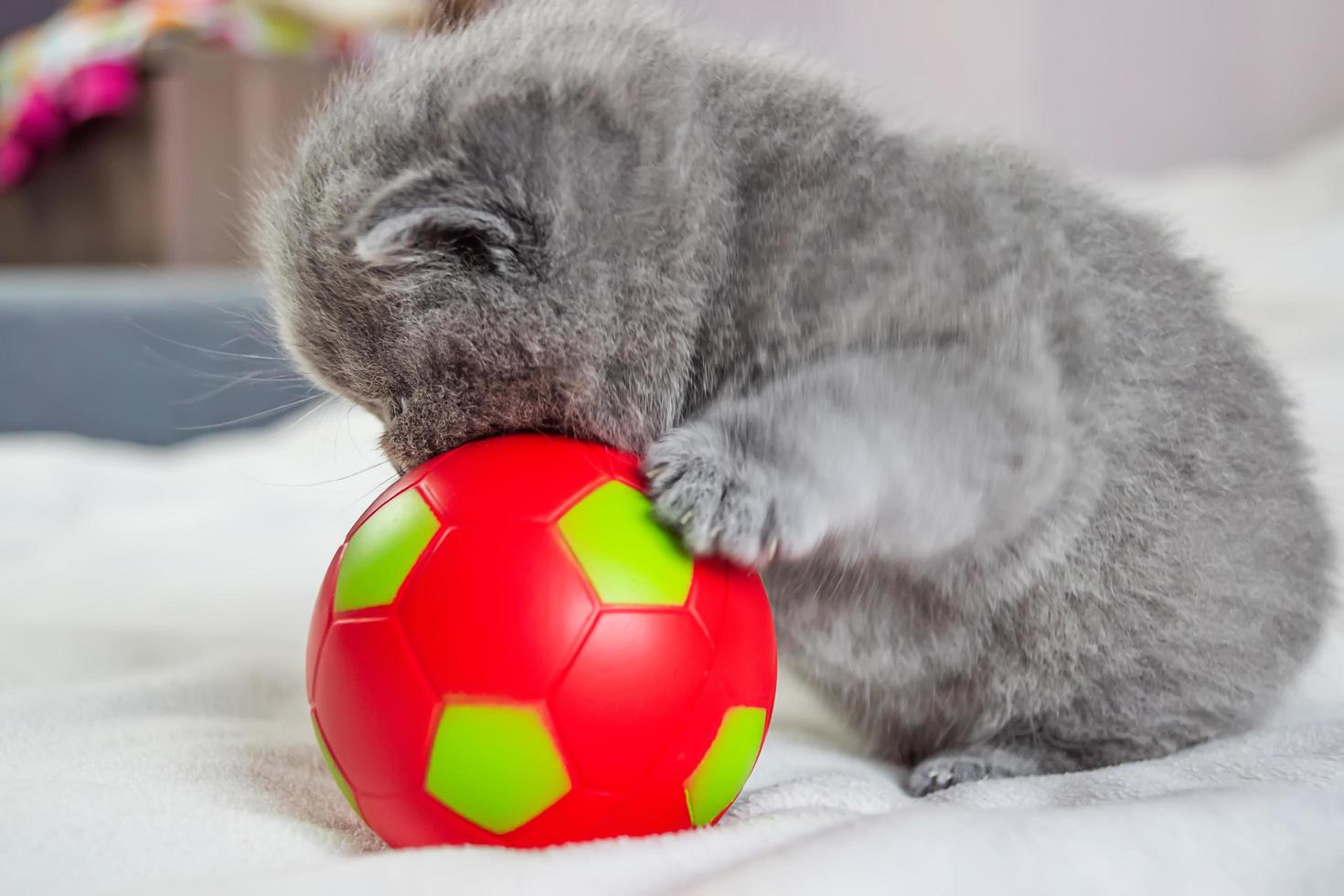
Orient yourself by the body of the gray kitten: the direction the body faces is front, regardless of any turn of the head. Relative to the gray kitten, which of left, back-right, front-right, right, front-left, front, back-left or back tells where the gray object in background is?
front-right

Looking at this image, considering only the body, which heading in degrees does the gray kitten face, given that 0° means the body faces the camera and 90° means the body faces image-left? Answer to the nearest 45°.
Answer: approximately 90°

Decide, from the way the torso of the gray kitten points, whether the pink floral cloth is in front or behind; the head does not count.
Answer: in front
